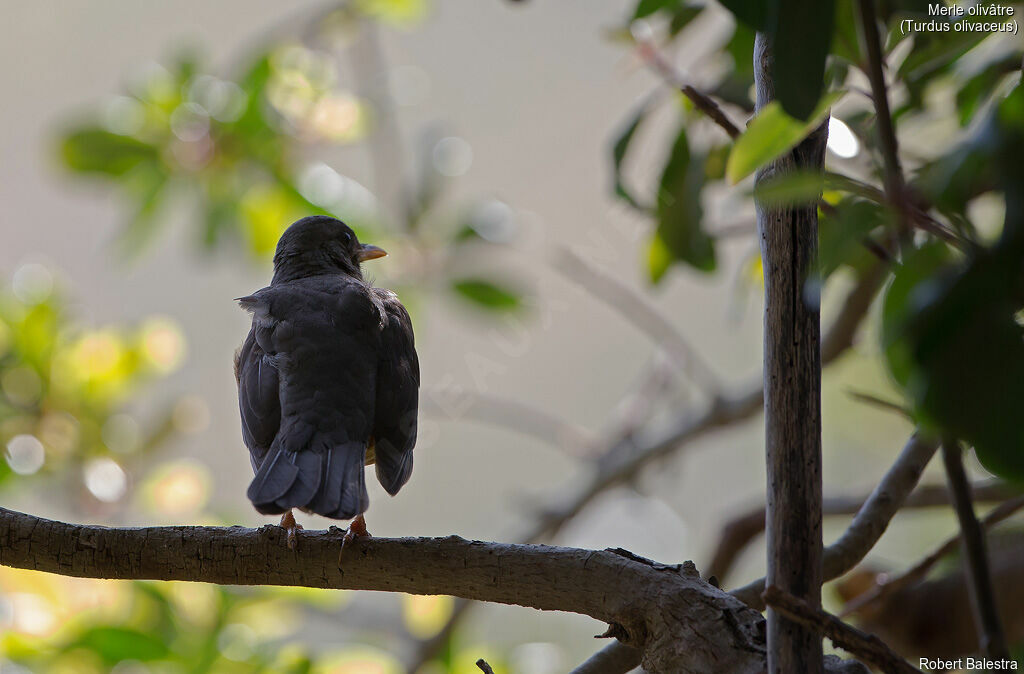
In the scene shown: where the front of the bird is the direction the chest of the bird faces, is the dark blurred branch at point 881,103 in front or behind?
behind

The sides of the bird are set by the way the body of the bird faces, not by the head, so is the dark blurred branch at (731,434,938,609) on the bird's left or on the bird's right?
on the bird's right

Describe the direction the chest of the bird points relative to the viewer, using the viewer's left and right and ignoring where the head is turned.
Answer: facing away from the viewer
